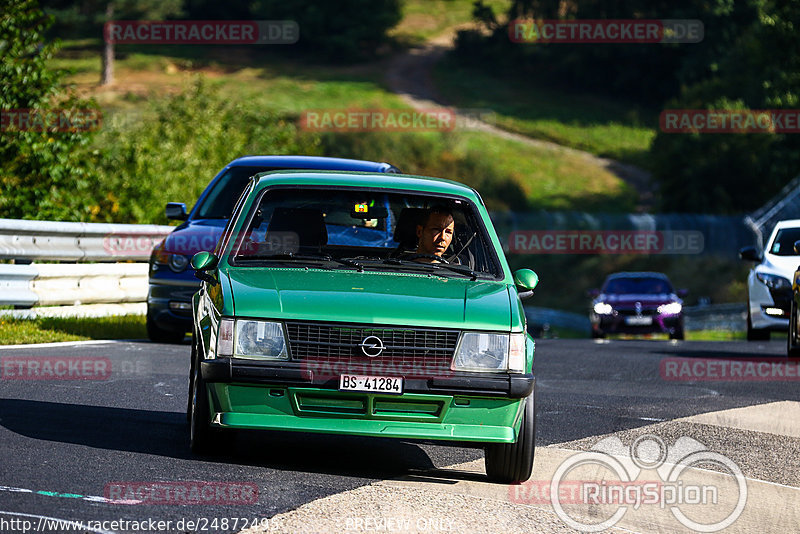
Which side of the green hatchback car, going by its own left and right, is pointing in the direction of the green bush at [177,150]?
back

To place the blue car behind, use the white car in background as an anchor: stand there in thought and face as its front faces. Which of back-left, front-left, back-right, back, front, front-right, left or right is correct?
front-right

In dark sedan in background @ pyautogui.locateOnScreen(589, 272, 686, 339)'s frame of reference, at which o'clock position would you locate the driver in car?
The driver in car is roughly at 12 o'clock from the dark sedan in background.

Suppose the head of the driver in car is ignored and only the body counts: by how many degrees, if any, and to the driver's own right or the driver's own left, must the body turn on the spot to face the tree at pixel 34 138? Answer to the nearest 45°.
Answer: approximately 180°

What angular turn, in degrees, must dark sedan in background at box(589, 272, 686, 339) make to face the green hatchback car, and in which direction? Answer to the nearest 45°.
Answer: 0° — it already faces it

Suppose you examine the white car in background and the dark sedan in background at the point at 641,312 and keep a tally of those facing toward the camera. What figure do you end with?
2

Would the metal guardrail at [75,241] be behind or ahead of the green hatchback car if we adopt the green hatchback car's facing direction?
behind

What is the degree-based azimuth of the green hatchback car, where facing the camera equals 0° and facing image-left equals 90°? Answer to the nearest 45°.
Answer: approximately 0°

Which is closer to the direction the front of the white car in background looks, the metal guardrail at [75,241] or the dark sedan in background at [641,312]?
the metal guardrail

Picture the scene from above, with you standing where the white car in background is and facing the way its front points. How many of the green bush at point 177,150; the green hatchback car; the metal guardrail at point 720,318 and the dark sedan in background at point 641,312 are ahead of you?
1

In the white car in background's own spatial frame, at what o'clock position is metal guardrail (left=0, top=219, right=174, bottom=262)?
The metal guardrail is roughly at 2 o'clock from the white car in background.

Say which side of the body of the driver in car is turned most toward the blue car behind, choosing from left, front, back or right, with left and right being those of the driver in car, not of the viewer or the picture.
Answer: back
